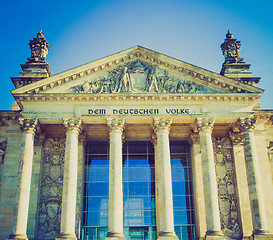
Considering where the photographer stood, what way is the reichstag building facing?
facing the viewer
